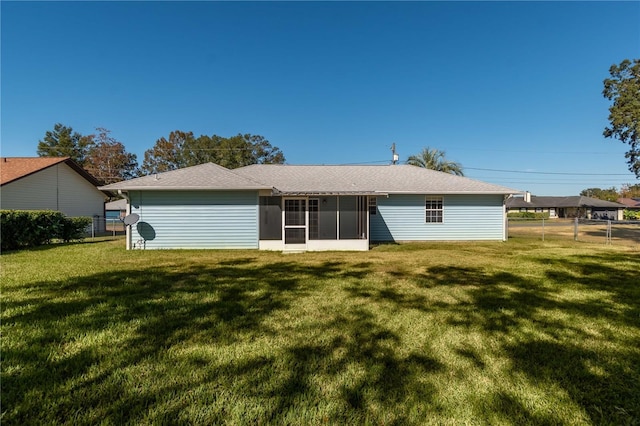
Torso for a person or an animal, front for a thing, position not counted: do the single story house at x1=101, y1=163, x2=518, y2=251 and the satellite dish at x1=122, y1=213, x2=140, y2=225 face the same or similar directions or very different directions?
very different directions

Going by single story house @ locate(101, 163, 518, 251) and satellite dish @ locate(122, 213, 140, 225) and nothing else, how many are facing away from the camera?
1

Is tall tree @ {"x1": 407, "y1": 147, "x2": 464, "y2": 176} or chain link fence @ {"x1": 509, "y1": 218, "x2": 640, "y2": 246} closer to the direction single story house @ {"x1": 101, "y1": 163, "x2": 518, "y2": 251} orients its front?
the tall tree

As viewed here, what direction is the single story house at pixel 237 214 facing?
away from the camera

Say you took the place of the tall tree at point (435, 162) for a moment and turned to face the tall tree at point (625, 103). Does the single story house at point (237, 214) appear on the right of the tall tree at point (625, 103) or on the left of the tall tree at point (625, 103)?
right

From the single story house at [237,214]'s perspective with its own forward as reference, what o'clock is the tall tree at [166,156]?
The tall tree is roughly at 11 o'clock from the single story house.

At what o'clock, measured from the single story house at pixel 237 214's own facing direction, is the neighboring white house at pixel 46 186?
The neighboring white house is roughly at 10 o'clock from the single story house.

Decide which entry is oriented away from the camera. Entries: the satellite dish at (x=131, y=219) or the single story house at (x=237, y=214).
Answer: the single story house

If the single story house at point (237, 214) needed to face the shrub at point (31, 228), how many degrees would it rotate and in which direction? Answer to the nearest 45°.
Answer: approximately 90° to its left

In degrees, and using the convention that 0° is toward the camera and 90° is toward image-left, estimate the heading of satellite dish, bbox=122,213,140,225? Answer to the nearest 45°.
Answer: approximately 45°
